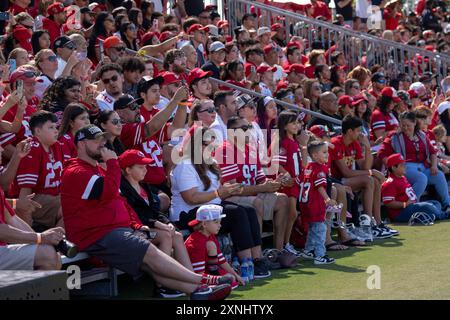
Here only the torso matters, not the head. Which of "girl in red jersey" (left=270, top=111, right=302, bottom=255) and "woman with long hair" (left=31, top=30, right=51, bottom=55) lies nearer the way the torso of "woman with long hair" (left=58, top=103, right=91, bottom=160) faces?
the girl in red jersey

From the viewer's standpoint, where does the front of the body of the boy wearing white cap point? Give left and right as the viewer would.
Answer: facing to the right of the viewer

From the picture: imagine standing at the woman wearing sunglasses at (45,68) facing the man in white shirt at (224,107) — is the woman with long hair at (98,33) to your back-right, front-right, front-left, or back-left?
front-left

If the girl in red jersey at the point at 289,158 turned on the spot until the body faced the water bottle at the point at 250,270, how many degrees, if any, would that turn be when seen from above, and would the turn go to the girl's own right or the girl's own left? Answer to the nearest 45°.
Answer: approximately 45° to the girl's own right

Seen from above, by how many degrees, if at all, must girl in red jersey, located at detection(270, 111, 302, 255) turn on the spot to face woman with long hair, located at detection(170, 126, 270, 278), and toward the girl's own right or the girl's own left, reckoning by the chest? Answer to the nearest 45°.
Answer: approximately 90° to the girl's own right

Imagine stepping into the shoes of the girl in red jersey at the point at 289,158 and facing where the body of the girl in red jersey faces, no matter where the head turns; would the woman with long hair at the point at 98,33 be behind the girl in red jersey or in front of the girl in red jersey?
behind

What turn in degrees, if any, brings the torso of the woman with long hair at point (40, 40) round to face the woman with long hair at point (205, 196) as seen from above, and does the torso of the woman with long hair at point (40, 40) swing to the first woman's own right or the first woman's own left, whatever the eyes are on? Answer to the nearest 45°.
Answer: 0° — they already face them

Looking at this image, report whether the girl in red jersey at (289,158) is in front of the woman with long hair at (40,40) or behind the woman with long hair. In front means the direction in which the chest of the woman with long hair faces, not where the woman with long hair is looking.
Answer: in front

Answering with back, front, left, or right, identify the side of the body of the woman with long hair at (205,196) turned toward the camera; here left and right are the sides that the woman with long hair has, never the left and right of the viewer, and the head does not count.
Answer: right
